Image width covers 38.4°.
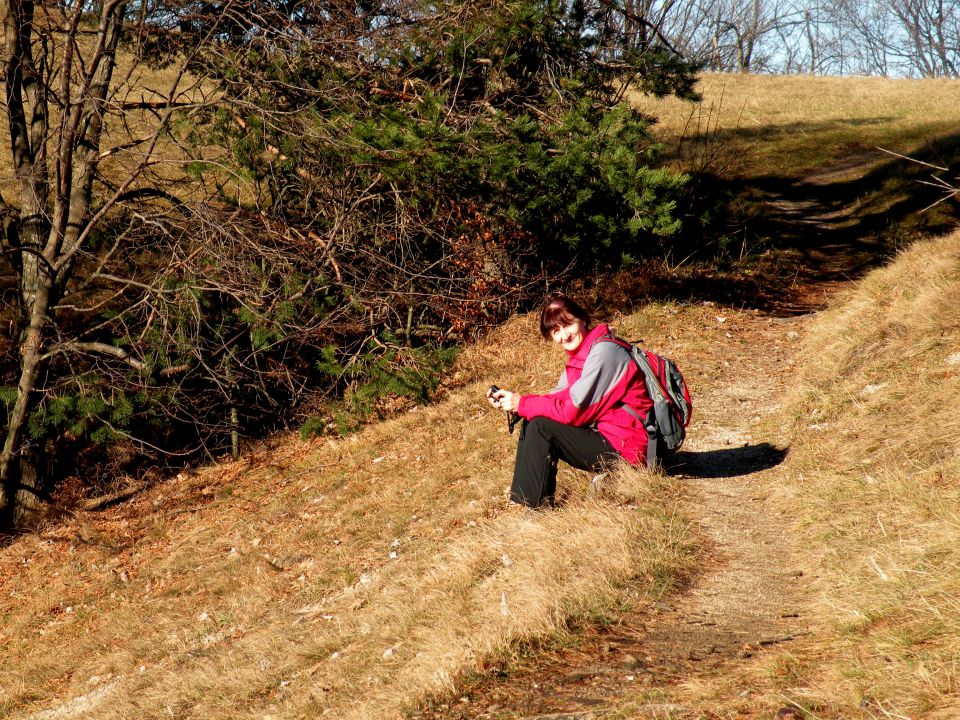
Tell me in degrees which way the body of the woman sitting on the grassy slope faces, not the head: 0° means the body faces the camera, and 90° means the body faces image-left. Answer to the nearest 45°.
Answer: approximately 90°
